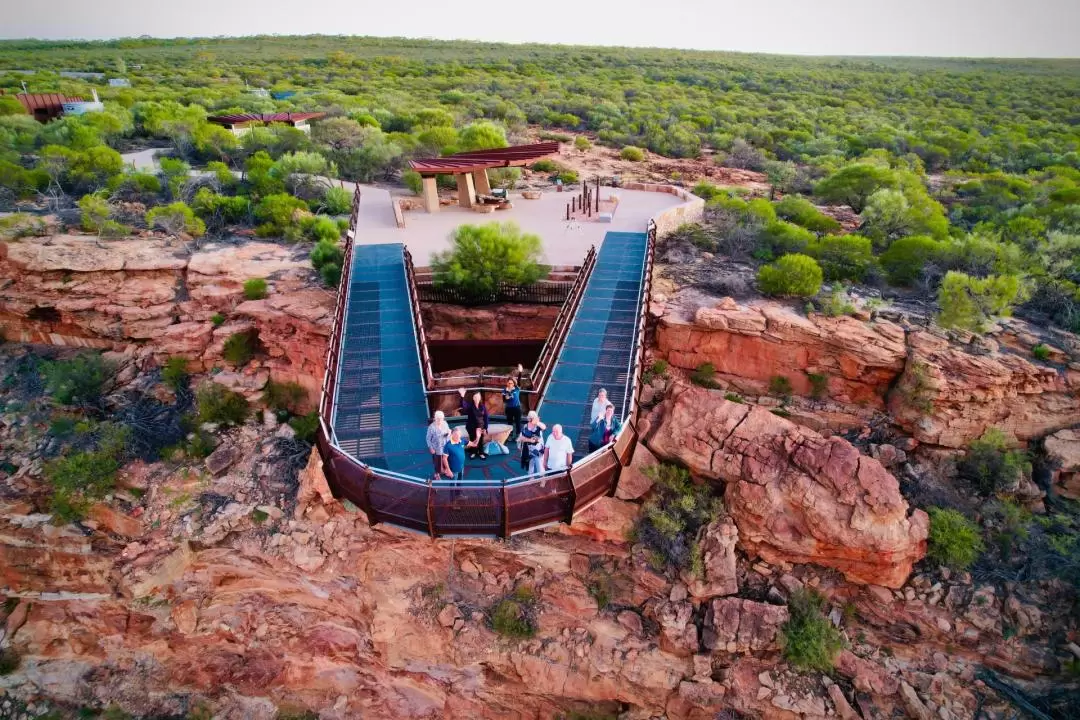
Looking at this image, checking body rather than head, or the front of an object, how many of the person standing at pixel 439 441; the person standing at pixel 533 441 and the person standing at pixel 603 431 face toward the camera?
3

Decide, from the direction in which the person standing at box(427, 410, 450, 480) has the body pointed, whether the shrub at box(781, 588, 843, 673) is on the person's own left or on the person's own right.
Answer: on the person's own left

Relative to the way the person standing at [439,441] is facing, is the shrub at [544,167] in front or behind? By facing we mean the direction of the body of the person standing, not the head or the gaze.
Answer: behind

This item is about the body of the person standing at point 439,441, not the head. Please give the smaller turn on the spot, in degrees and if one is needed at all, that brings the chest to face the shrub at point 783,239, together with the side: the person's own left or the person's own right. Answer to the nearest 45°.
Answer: approximately 135° to the person's own left

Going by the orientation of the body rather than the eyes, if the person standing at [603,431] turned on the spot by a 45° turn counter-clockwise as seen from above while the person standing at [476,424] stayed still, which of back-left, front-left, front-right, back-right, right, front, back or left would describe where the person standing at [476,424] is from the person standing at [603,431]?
back-right

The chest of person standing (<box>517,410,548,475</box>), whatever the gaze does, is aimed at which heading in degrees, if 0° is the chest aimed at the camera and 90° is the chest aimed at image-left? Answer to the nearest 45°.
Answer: approximately 0°

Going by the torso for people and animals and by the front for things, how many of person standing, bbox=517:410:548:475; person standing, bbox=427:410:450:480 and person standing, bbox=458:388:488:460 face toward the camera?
3

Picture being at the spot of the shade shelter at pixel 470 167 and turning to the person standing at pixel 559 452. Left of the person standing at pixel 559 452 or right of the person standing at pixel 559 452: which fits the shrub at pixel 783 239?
left
